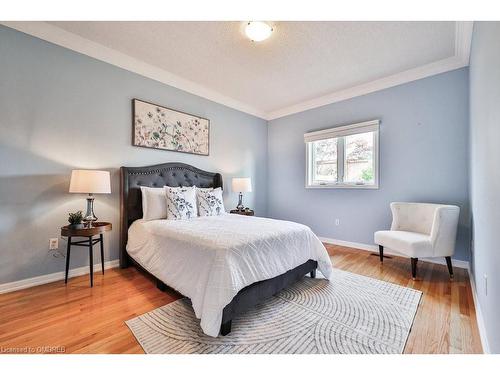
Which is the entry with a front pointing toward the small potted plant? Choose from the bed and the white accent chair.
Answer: the white accent chair

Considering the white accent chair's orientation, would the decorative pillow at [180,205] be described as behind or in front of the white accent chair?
in front

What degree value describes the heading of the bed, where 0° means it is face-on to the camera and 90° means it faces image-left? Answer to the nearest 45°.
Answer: approximately 315°

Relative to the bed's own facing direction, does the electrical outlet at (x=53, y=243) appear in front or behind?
behind

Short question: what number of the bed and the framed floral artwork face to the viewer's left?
0

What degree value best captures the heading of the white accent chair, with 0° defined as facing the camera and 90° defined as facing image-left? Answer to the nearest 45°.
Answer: approximately 45°

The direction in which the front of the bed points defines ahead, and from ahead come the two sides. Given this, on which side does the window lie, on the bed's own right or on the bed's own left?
on the bed's own left

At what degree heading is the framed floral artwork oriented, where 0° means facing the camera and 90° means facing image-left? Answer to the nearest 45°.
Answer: approximately 315°
